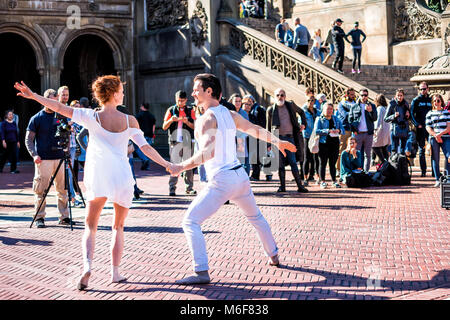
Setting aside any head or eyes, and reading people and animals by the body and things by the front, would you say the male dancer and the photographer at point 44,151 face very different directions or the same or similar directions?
very different directions

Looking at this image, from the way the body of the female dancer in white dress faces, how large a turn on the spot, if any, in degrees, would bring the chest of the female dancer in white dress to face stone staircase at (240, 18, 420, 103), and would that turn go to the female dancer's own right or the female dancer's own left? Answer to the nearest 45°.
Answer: approximately 45° to the female dancer's own right

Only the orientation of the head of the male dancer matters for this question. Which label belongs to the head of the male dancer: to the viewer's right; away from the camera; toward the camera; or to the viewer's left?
to the viewer's left

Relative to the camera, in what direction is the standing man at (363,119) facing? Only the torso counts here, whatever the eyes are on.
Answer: toward the camera

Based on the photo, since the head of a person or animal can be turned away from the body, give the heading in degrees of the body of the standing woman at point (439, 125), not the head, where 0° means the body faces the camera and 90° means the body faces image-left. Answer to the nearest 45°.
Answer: approximately 0°
